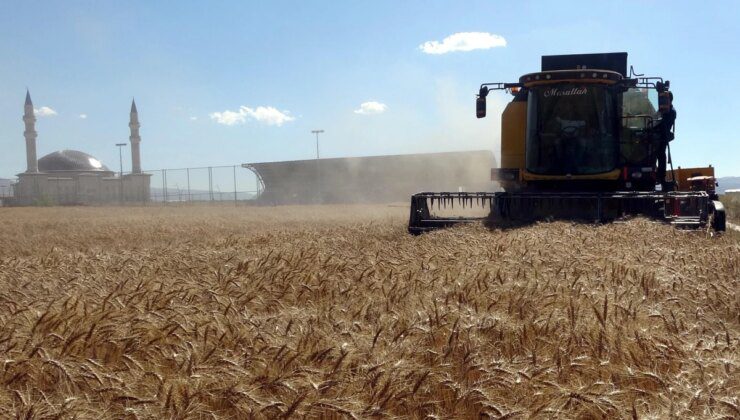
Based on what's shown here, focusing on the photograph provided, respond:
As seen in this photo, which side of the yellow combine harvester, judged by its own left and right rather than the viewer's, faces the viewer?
front
